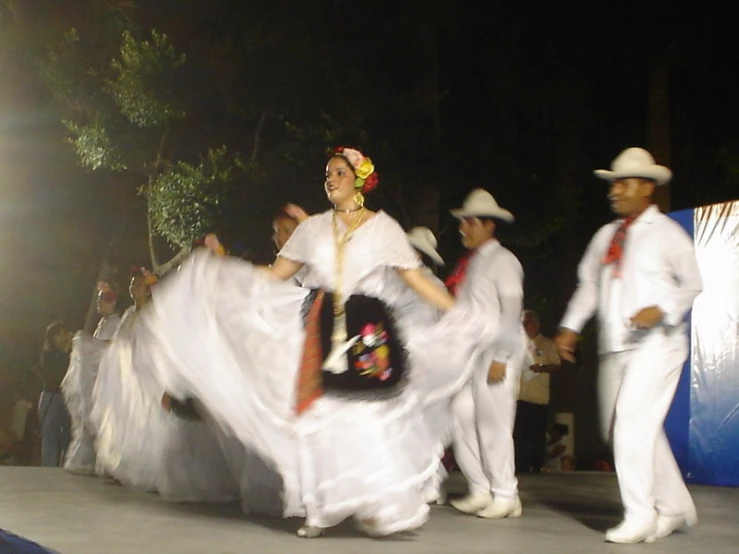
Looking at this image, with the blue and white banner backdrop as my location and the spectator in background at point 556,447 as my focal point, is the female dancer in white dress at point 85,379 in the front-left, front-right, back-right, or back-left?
front-left

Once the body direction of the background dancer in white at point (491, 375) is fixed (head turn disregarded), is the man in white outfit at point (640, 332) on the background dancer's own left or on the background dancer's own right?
on the background dancer's own left

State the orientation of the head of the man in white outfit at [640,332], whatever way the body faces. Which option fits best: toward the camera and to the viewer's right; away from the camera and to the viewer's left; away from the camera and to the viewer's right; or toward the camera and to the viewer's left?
toward the camera and to the viewer's left

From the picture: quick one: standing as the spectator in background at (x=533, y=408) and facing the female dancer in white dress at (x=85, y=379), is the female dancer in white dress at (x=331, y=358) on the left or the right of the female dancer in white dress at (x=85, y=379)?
left

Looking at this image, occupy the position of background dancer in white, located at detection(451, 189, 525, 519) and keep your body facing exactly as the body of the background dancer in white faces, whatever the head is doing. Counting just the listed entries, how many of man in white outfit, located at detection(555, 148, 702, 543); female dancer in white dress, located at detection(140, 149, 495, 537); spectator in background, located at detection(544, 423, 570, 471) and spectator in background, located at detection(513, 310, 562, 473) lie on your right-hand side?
2

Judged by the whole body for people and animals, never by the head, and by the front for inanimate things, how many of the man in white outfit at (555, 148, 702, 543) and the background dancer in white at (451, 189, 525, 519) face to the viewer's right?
0

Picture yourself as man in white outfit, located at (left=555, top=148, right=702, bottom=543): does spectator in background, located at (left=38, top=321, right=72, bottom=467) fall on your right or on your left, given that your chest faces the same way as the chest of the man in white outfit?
on your right

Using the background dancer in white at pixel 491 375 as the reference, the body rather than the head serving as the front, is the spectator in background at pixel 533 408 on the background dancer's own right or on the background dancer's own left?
on the background dancer's own right

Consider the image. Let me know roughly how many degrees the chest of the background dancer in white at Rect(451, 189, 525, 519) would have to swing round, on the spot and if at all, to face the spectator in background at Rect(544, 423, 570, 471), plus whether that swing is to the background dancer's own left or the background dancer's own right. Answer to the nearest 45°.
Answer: approximately 90° to the background dancer's own right

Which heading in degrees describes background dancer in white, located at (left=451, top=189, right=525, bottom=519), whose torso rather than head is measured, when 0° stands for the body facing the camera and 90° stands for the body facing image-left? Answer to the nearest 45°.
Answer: approximately 90°

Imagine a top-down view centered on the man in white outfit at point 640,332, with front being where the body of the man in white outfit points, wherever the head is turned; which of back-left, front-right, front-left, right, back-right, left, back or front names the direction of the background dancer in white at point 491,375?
right
